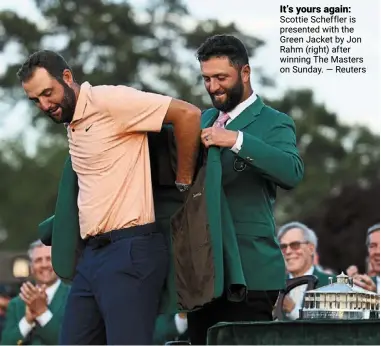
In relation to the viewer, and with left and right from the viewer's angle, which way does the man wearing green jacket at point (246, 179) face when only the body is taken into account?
facing the viewer and to the left of the viewer

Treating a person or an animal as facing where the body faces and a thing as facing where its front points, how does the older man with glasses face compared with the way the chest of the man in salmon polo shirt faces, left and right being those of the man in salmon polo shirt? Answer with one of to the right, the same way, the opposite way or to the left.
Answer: the same way

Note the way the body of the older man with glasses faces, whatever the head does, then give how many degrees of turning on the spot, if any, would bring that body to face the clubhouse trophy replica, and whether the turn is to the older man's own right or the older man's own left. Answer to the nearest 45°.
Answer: approximately 45° to the older man's own left

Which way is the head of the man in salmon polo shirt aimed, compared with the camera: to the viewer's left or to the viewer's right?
to the viewer's left

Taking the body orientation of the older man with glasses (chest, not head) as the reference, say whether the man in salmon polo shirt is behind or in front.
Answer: in front

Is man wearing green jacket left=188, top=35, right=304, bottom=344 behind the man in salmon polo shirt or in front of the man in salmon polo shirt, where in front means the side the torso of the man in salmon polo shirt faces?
behind

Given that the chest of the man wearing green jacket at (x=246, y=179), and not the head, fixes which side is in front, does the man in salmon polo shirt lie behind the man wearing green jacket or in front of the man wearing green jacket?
in front

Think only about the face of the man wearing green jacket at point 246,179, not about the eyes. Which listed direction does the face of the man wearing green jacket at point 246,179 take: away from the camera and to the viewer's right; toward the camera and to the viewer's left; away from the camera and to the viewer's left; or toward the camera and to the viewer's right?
toward the camera and to the viewer's left

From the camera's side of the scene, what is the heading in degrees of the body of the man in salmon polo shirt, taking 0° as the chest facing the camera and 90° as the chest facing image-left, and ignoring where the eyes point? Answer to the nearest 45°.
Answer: approximately 45°

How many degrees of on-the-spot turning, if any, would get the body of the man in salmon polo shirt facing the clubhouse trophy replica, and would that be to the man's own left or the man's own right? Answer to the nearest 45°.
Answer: approximately 135° to the man's own left

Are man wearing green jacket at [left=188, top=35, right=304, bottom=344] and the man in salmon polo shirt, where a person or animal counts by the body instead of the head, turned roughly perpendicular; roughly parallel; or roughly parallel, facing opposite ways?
roughly parallel
